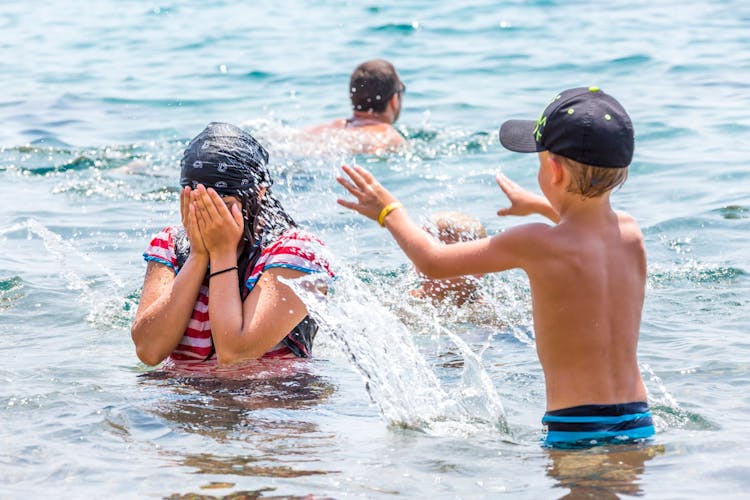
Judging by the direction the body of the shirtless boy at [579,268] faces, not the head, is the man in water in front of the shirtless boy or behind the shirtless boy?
in front

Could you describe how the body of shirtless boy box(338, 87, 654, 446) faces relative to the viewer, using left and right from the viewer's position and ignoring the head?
facing away from the viewer and to the left of the viewer
